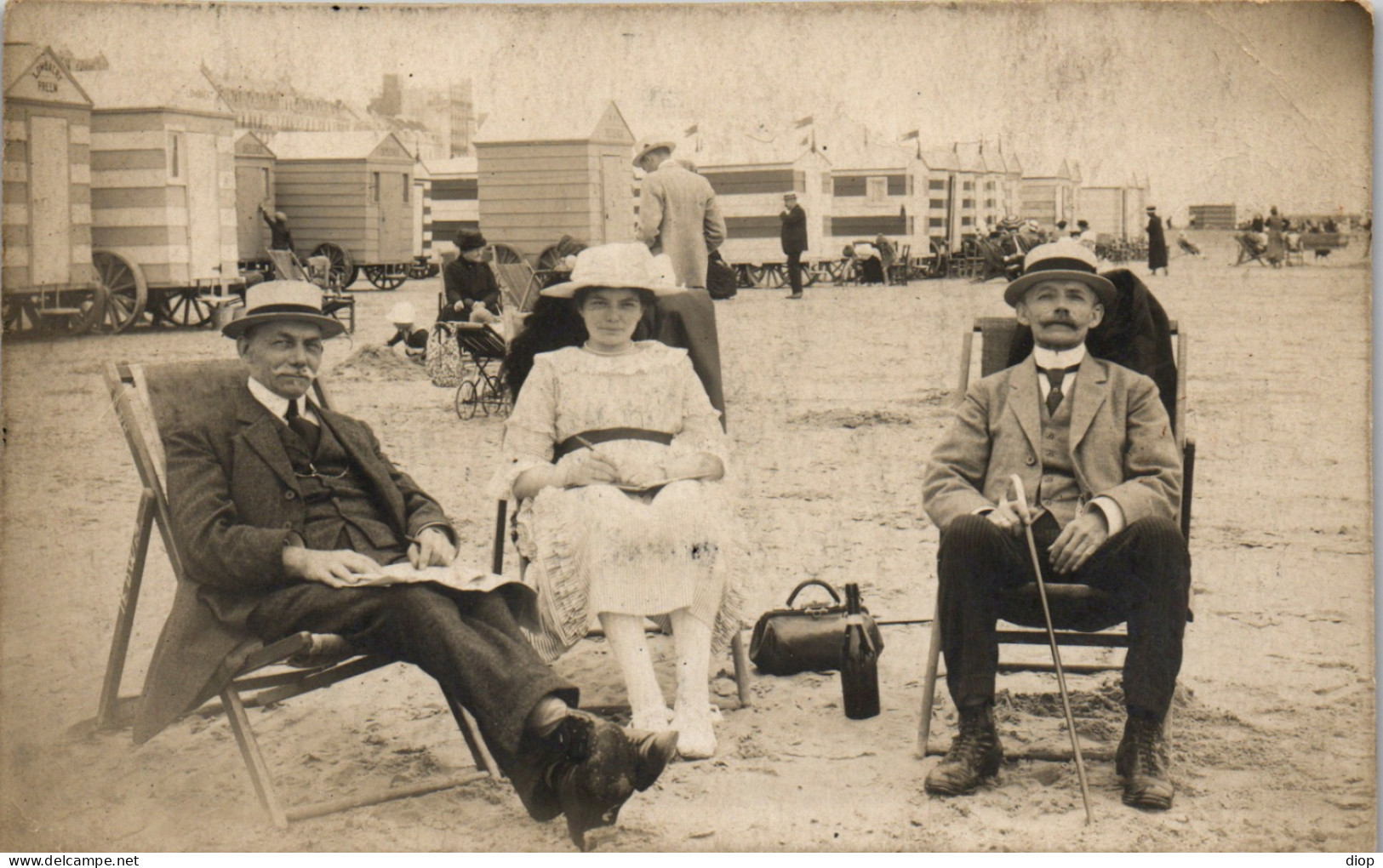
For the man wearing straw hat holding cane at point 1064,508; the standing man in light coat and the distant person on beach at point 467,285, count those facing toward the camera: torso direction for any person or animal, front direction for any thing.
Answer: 2

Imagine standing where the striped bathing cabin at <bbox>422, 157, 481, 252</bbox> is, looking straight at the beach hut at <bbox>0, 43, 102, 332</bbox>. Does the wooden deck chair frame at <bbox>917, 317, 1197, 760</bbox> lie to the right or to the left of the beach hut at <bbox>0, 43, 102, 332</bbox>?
left

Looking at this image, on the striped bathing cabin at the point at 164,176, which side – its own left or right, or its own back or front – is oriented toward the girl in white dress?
front

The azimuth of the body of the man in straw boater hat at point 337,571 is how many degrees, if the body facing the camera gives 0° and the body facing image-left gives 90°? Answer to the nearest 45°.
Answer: approximately 315°

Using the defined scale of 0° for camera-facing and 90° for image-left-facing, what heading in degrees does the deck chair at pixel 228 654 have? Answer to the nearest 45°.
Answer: approximately 315°

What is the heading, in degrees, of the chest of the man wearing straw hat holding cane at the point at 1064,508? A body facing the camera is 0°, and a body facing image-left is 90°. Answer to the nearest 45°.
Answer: approximately 0°

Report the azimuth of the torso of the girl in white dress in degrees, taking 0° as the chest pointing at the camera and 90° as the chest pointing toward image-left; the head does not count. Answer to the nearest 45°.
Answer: approximately 0°

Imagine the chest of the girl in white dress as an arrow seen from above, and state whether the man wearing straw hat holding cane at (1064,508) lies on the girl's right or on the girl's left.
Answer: on the girl's left

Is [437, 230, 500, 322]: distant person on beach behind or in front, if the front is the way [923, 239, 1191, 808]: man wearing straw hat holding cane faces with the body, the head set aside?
behind

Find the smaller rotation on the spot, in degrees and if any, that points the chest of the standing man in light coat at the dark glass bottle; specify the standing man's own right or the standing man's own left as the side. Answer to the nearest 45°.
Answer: approximately 135° to the standing man's own left

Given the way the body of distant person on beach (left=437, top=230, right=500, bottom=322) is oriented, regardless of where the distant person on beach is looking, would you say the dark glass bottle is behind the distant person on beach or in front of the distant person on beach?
in front
